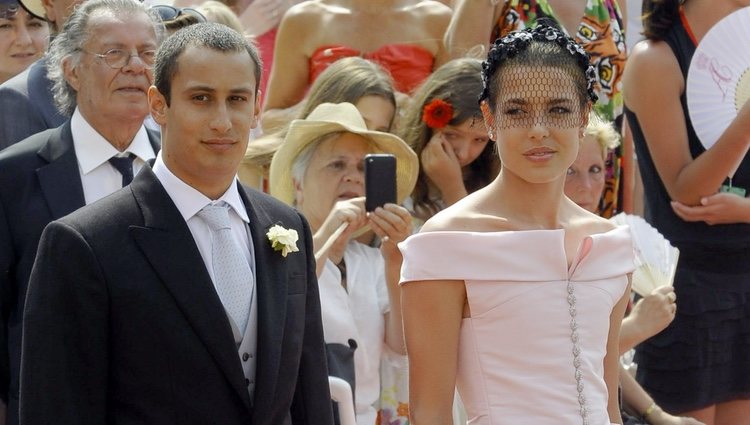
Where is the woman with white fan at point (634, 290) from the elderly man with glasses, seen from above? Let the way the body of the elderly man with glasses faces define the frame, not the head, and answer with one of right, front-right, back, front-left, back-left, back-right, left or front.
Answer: front-left

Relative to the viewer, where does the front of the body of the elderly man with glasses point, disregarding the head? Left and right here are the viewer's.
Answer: facing the viewer and to the right of the viewer

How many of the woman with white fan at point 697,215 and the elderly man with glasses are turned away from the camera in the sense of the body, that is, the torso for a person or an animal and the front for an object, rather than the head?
0

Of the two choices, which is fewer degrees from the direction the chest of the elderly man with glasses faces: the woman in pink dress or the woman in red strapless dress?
the woman in pink dress

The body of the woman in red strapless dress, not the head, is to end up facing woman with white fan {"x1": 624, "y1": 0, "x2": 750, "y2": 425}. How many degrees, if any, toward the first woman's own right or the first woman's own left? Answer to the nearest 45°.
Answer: approximately 45° to the first woman's own left

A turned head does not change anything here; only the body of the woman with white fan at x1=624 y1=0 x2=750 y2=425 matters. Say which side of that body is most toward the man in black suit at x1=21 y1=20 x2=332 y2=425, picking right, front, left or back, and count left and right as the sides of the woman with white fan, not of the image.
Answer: right

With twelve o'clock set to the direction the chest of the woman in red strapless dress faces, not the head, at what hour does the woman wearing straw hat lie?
The woman wearing straw hat is roughly at 12 o'clock from the woman in red strapless dress.

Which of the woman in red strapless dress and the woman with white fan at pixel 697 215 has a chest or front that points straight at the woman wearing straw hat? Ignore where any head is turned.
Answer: the woman in red strapless dress
